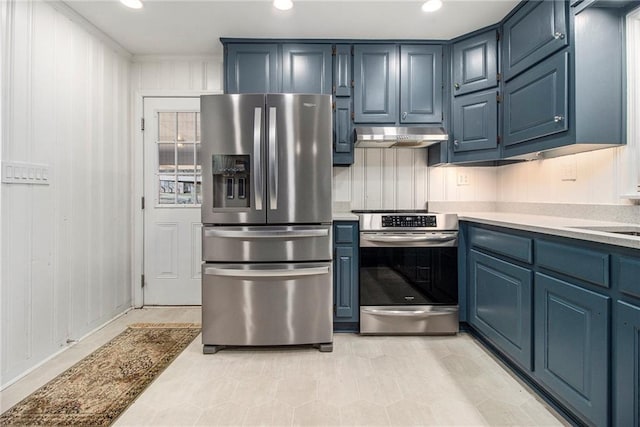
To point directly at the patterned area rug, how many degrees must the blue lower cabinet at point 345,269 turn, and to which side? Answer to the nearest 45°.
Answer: approximately 45° to its right

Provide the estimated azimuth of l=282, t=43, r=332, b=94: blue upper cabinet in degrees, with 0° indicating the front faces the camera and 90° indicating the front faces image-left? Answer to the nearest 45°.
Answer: approximately 0°

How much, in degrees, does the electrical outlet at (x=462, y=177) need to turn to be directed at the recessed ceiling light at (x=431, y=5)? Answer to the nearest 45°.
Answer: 0° — it already faces it

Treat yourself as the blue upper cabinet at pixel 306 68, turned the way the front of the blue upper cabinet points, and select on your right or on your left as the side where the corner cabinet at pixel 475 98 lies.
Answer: on your left

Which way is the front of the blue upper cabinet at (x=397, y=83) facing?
toward the camera

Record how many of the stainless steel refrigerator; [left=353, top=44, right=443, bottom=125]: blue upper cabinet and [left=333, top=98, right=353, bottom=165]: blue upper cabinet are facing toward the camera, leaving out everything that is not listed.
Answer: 3

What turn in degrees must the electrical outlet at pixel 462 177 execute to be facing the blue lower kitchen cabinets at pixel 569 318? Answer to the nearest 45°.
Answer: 0° — it already faces it

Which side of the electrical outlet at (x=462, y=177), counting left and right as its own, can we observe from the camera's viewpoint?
front

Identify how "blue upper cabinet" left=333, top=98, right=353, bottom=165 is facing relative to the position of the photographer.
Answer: facing the viewer

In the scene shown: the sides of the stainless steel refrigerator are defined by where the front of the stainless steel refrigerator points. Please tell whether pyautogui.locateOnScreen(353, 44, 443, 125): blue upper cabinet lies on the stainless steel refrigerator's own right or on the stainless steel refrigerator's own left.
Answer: on the stainless steel refrigerator's own left

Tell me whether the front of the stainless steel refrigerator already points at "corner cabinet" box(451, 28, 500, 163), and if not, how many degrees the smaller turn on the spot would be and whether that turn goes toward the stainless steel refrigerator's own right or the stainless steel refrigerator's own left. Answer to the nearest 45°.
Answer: approximately 90° to the stainless steel refrigerator's own left
